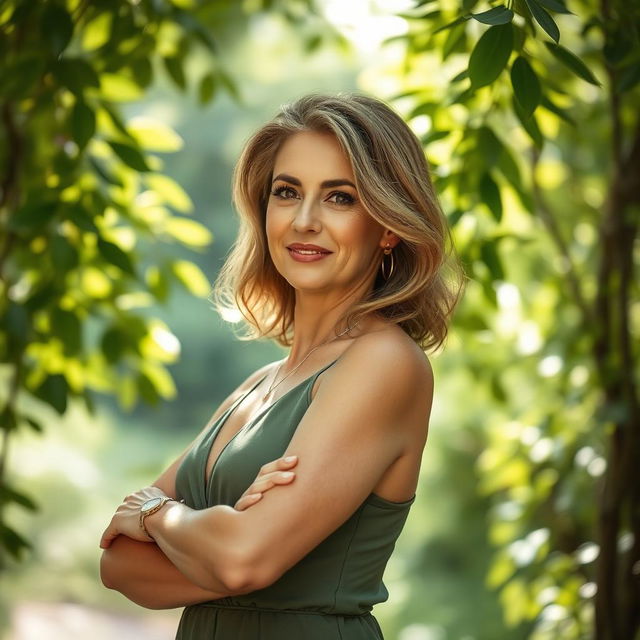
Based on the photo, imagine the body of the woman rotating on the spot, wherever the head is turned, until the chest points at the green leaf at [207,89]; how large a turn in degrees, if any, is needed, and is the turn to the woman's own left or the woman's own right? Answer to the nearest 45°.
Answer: approximately 135° to the woman's own right

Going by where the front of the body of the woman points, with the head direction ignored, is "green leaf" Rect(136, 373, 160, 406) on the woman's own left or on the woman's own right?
on the woman's own right

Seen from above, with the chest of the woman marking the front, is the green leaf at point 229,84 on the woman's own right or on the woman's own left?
on the woman's own right

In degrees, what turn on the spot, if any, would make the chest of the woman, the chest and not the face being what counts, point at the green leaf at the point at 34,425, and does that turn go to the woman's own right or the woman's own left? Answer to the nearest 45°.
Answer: approximately 90° to the woman's own right

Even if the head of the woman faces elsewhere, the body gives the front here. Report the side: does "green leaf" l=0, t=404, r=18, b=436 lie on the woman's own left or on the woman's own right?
on the woman's own right

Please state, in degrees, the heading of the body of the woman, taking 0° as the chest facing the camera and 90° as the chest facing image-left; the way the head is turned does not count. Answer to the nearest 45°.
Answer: approximately 45°
